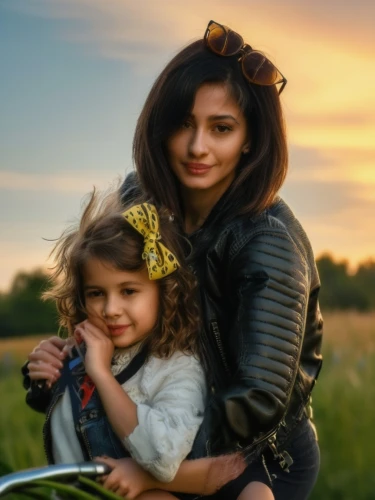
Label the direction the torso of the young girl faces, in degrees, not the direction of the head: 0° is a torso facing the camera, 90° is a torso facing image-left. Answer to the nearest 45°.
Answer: approximately 45°

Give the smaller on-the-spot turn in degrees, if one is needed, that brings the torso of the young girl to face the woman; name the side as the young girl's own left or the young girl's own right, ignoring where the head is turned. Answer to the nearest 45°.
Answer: approximately 180°

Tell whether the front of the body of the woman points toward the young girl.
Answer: yes

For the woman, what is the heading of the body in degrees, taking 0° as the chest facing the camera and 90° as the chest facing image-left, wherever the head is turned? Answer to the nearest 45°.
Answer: approximately 45°
